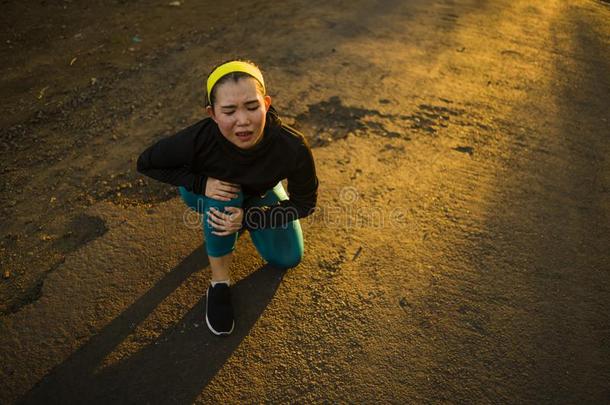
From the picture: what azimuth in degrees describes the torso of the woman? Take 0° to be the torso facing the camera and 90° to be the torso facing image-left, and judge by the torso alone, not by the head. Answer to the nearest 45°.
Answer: approximately 0°
